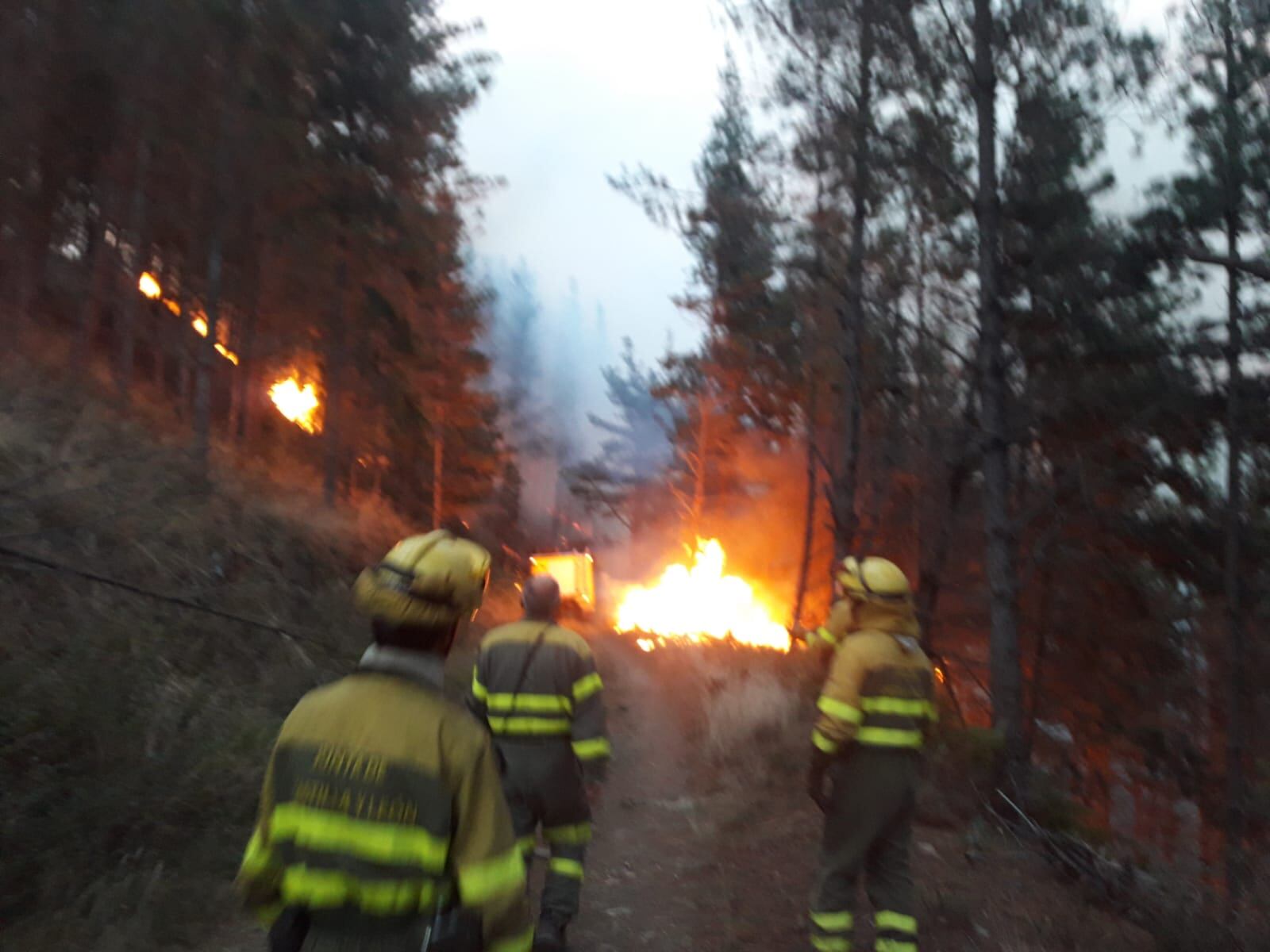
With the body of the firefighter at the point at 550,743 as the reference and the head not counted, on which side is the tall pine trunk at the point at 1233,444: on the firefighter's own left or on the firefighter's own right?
on the firefighter's own right

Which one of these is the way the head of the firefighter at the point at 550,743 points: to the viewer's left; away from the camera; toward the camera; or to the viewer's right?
away from the camera

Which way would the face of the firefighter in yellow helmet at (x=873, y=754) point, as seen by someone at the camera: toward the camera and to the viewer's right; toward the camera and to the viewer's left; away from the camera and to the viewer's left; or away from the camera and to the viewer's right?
away from the camera and to the viewer's left

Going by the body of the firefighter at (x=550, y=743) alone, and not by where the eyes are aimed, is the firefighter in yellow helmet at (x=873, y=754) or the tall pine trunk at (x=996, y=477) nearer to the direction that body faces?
the tall pine trunk

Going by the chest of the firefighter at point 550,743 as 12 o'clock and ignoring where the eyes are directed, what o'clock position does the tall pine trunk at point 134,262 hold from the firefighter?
The tall pine trunk is roughly at 11 o'clock from the firefighter.

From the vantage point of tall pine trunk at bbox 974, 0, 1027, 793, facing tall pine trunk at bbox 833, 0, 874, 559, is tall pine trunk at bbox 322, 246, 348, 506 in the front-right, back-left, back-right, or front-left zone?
front-left

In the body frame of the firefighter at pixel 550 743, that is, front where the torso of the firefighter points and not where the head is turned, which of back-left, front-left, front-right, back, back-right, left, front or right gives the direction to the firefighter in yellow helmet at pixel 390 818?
back

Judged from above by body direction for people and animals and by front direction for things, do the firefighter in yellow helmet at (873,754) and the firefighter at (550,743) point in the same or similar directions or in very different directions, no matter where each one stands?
same or similar directions

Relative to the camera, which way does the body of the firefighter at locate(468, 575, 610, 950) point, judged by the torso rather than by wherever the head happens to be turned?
away from the camera

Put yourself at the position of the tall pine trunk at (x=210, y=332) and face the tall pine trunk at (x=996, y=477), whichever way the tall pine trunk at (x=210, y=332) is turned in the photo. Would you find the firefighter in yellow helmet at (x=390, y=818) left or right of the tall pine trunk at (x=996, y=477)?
right

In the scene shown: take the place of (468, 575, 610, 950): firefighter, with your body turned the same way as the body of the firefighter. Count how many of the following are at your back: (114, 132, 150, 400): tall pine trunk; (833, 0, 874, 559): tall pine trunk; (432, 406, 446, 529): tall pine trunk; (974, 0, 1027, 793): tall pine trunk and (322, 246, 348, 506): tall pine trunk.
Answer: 0

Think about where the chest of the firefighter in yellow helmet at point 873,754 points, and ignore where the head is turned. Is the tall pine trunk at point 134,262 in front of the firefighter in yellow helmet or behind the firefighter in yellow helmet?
in front

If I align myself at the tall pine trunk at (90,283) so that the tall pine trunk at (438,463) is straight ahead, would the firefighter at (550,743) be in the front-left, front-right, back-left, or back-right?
back-right

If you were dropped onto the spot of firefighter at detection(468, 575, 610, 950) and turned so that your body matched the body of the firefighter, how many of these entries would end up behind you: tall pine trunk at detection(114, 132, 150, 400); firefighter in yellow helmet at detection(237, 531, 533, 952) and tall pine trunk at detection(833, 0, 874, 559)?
1

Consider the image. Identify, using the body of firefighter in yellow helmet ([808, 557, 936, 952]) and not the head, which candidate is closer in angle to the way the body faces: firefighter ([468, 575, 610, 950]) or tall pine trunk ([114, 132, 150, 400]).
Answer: the tall pine trunk

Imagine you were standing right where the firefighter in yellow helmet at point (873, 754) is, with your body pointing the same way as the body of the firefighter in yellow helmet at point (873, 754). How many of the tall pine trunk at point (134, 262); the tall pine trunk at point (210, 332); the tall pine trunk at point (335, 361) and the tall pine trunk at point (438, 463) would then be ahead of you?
4

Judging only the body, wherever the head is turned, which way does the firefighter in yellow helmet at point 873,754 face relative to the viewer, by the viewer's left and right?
facing away from the viewer and to the left of the viewer

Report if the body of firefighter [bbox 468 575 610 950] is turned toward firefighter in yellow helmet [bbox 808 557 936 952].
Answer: no
